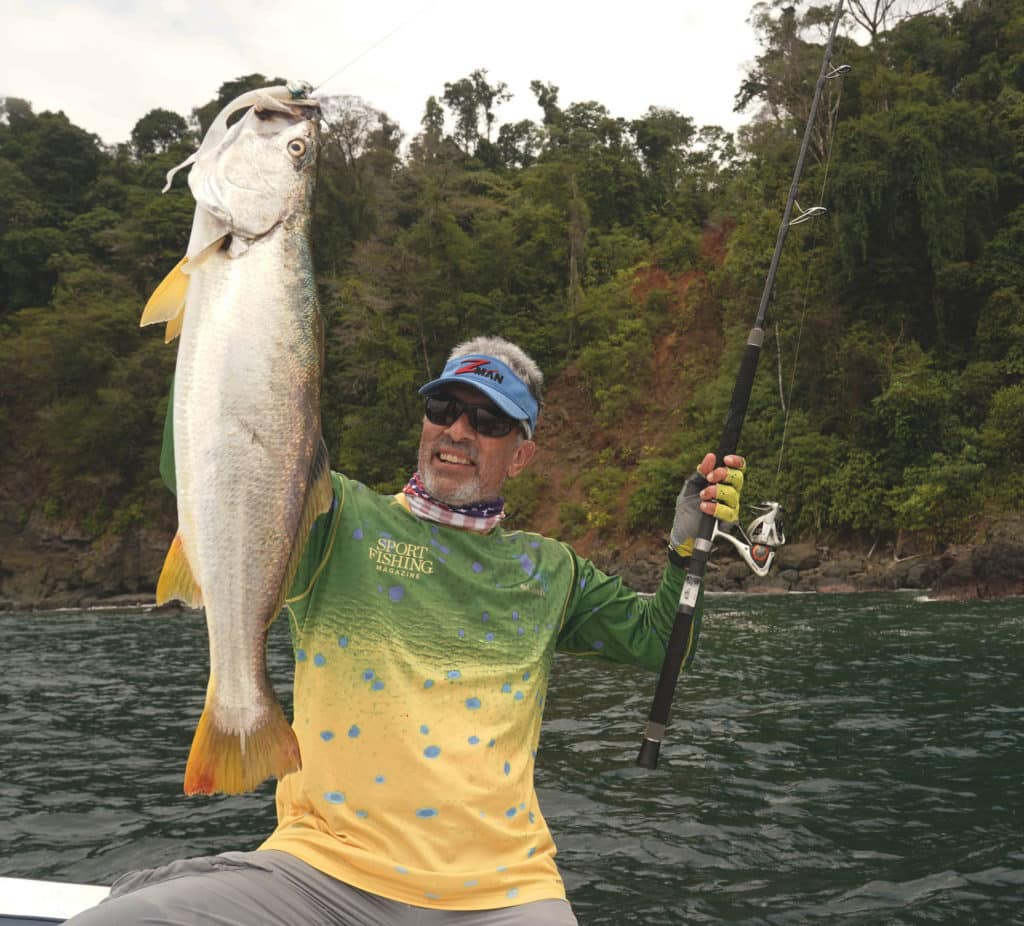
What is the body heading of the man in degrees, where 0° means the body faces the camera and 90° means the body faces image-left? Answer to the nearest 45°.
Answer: approximately 0°
